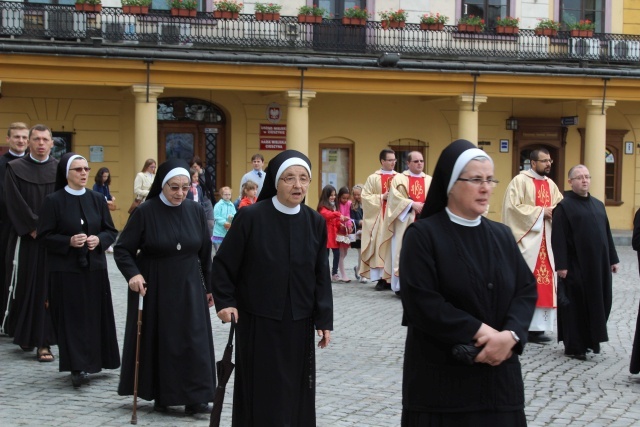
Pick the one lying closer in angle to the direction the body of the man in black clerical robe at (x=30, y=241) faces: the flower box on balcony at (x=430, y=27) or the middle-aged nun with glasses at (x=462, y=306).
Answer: the middle-aged nun with glasses

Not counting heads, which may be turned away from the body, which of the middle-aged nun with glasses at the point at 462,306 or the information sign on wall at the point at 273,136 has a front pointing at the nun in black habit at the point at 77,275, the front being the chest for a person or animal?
the information sign on wall

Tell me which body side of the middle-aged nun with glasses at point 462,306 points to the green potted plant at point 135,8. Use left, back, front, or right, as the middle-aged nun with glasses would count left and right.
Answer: back

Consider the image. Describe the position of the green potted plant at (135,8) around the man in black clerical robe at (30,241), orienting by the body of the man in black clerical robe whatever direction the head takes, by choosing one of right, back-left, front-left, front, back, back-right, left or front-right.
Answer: back-left

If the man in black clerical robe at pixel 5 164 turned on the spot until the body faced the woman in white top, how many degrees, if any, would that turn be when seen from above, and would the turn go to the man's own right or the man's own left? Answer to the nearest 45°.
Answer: approximately 135° to the man's own left

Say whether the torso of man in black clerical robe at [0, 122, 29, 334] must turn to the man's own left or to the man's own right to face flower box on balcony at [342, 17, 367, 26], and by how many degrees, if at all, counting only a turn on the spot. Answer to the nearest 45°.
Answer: approximately 90° to the man's own left

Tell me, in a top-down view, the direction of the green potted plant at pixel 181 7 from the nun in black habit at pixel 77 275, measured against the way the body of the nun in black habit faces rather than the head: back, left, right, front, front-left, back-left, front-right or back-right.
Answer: back-left

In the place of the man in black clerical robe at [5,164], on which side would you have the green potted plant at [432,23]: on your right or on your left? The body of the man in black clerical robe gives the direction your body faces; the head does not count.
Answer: on your left
